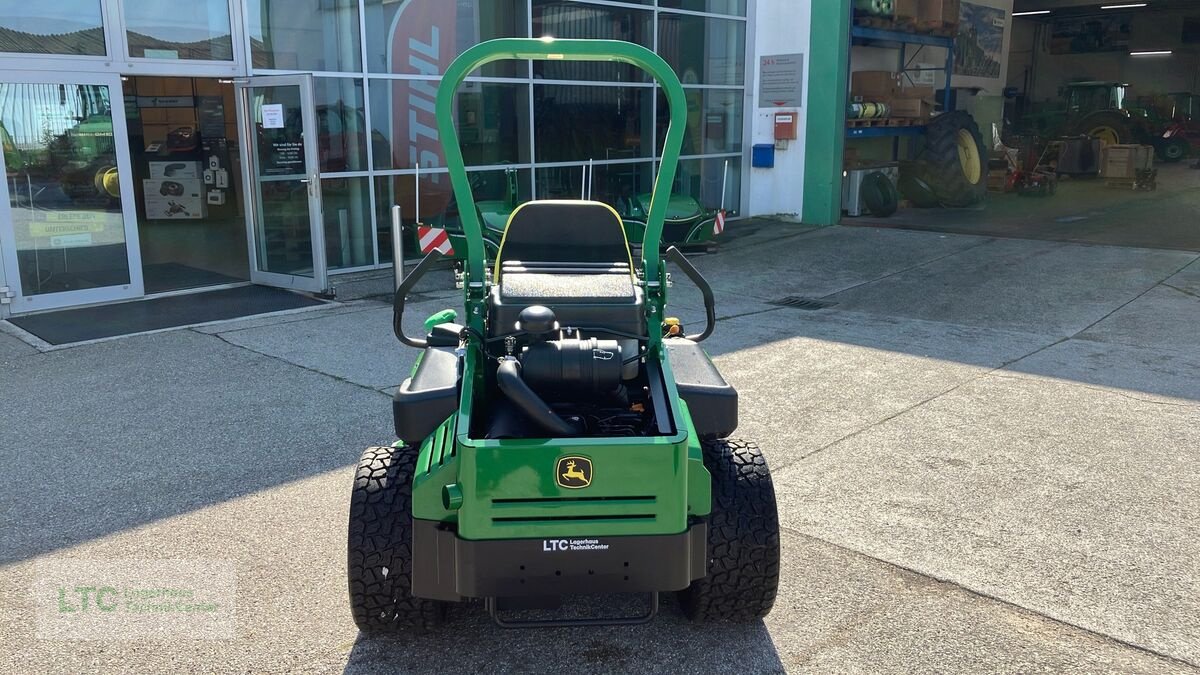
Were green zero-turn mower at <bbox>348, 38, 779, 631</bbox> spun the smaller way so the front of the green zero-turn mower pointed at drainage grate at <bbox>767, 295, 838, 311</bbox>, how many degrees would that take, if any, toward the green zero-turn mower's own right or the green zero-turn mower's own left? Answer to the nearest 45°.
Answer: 0° — it already faces it

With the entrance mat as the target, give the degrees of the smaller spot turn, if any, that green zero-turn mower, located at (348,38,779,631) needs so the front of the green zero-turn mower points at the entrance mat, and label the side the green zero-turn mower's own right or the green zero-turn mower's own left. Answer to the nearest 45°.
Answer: approximately 45° to the green zero-turn mower's own left

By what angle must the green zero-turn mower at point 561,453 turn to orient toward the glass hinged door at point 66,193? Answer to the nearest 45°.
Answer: approximately 45° to its left

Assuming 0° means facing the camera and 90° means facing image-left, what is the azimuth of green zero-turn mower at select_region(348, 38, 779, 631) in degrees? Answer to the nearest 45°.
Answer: approximately 180°
